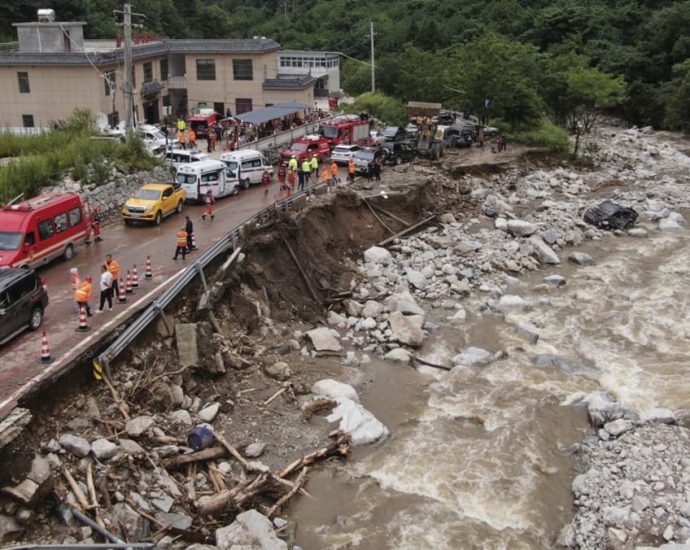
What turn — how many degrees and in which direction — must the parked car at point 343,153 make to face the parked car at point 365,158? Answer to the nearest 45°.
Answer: approximately 90° to its left

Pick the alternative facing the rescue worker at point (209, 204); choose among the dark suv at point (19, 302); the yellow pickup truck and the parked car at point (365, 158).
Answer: the parked car

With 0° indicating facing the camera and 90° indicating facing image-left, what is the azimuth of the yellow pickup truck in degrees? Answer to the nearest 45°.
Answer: approximately 45°

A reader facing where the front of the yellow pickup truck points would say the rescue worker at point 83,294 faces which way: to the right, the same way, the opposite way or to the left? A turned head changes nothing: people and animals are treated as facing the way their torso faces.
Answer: the opposite way

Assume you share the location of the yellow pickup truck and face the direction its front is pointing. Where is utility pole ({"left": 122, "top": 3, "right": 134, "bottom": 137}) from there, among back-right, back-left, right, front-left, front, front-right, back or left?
back-right

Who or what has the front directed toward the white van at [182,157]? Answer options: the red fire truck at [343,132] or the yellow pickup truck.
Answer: the red fire truck

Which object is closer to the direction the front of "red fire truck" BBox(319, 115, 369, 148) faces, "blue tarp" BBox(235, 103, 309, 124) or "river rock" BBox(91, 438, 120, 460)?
the river rock

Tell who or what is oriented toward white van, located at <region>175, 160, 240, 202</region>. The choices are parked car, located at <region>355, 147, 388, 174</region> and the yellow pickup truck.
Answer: the parked car

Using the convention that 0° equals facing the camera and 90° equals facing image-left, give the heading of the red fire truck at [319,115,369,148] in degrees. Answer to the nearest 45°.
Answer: approximately 45°
